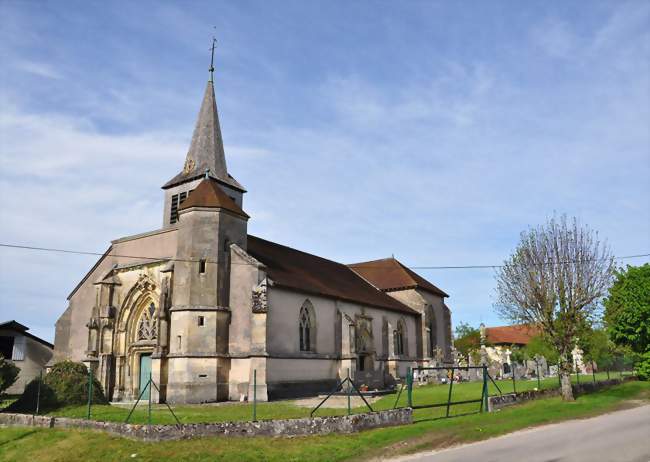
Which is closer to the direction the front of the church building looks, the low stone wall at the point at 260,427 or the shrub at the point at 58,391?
the shrub

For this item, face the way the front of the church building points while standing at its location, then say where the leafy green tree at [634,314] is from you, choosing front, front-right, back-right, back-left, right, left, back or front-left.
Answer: back-left

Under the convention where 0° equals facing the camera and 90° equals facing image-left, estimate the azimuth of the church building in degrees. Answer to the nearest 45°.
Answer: approximately 45°

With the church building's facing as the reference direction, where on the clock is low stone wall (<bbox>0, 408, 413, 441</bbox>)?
The low stone wall is roughly at 10 o'clock from the church building.

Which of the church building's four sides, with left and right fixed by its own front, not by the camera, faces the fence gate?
left

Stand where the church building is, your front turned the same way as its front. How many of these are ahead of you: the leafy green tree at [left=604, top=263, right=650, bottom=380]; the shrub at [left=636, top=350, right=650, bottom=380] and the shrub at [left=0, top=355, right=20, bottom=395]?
1

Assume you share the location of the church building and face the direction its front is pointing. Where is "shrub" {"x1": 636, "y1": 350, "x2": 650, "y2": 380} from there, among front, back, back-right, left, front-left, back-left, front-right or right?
back-left

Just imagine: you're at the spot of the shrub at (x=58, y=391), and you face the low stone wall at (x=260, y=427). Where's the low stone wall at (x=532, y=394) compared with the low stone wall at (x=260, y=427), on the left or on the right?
left

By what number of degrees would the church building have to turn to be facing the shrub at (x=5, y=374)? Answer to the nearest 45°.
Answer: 0° — it already faces it

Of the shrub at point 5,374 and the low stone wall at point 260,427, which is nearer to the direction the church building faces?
the shrub

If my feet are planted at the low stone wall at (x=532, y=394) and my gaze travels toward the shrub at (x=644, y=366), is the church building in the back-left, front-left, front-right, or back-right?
back-left

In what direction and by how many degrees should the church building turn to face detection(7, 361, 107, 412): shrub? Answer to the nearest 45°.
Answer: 0° — it already faces it
